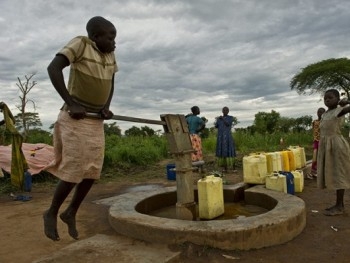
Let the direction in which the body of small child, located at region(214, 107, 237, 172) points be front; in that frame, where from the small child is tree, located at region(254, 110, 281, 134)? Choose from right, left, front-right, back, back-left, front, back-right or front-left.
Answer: back

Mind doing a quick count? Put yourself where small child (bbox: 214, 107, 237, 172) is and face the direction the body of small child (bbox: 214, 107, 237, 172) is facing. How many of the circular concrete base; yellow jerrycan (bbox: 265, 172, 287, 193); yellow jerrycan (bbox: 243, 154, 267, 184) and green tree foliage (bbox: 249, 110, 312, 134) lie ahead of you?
3

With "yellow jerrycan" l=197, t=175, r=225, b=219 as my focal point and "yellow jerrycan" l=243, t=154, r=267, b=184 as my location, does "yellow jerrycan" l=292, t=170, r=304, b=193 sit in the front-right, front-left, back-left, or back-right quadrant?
back-left

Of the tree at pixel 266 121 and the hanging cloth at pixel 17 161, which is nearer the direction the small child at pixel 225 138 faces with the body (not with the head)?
the hanging cloth

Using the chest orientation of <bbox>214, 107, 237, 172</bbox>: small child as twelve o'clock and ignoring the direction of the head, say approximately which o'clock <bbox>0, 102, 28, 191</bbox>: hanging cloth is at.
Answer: The hanging cloth is roughly at 2 o'clock from the small child.

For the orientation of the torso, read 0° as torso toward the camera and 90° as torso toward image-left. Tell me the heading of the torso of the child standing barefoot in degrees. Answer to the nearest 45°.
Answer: approximately 45°
